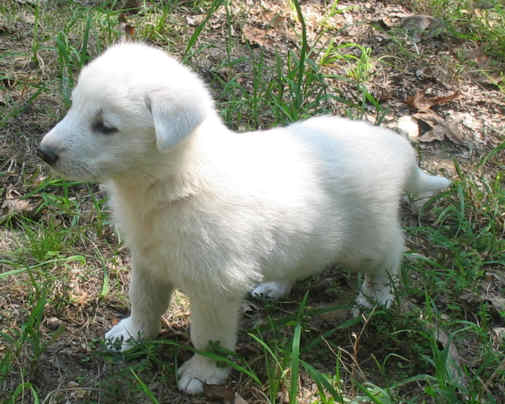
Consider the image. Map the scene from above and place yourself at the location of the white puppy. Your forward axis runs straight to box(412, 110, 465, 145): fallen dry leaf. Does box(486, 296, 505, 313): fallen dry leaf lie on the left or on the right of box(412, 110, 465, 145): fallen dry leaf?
right

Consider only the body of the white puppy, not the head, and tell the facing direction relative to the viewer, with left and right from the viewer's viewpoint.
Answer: facing the viewer and to the left of the viewer

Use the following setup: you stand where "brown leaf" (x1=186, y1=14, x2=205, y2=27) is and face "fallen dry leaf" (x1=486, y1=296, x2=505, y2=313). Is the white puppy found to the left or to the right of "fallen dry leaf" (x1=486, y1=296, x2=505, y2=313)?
right

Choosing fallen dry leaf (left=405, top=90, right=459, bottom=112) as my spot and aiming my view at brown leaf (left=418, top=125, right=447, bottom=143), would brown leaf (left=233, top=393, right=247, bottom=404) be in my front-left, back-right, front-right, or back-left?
front-right

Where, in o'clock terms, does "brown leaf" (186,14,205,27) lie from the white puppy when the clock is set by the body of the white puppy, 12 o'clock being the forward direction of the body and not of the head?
The brown leaf is roughly at 4 o'clock from the white puppy.

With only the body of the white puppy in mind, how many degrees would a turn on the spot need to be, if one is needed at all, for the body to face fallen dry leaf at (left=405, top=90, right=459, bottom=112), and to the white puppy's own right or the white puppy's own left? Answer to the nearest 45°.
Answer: approximately 180°

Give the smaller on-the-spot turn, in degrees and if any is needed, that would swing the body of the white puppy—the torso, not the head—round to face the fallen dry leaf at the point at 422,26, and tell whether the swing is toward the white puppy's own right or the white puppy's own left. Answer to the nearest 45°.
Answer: approximately 180°

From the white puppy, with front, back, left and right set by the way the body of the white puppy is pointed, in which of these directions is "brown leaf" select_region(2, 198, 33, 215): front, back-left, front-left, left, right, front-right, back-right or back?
right

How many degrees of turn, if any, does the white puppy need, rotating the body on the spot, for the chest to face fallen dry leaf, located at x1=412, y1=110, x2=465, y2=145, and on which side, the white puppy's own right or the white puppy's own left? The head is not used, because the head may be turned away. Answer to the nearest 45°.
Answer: approximately 180°

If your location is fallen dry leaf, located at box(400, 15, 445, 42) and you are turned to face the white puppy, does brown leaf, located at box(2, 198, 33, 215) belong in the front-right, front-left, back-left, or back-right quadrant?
front-right

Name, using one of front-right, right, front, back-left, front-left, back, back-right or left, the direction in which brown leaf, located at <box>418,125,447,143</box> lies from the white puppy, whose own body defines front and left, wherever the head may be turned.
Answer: back

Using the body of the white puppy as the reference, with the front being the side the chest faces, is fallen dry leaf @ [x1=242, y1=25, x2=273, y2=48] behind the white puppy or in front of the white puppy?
behind
